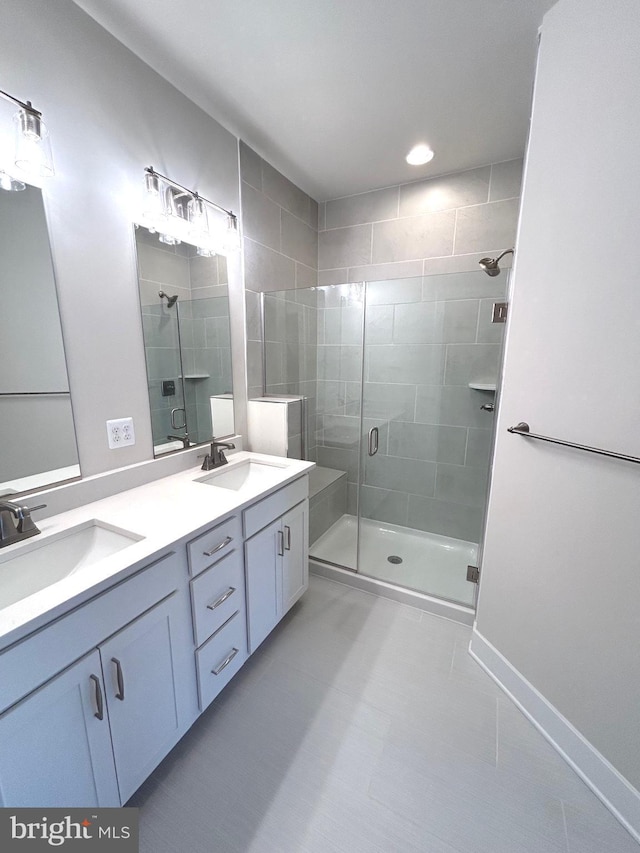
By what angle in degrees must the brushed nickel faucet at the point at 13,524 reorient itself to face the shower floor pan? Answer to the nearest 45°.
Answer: approximately 45° to its left

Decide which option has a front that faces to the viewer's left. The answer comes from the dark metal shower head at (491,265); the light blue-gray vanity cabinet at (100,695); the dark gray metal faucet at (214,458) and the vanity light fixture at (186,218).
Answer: the dark metal shower head

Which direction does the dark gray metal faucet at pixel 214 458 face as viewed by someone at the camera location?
facing the viewer and to the right of the viewer

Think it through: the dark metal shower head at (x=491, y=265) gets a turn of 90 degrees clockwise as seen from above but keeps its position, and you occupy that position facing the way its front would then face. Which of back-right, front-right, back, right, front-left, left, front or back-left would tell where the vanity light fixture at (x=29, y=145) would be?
back-left

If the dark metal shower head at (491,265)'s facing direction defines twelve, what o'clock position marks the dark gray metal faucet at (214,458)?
The dark gray metal faucet is roughly at 11 o'clock from the dark metal shower head.

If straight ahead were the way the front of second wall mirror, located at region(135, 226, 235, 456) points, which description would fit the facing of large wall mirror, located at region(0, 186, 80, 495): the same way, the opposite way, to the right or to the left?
the same way

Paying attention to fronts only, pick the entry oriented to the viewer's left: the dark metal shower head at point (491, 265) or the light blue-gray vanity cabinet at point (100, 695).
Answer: the dark metal shower head

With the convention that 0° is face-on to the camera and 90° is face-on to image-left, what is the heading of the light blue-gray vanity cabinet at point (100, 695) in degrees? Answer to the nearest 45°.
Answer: approximately 315°

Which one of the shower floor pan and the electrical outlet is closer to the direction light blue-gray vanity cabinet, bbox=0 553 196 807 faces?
the shower floor pan

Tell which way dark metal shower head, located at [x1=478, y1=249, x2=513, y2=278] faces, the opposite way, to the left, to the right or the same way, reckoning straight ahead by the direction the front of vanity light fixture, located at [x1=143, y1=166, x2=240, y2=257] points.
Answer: the opposite way

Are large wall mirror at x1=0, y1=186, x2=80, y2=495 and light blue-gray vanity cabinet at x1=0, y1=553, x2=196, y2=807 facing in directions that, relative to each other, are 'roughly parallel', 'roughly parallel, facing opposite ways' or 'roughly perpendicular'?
roughly parallel

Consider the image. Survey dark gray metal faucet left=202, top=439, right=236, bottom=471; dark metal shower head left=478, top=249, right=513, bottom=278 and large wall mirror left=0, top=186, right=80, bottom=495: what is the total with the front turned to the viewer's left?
1

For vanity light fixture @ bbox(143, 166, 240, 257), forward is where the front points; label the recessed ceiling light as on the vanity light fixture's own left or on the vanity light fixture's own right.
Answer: on the vanity light fixture's own left

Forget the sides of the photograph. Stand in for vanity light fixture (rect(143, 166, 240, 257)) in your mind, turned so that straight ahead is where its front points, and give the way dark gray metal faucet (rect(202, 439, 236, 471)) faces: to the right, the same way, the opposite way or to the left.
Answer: the same way

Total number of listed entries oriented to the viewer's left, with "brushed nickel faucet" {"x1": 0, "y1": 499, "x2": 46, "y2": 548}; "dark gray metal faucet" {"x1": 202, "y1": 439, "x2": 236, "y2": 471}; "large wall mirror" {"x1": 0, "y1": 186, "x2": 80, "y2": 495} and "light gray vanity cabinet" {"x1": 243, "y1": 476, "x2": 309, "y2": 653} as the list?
0
